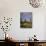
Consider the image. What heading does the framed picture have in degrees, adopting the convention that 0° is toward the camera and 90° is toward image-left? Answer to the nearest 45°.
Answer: approximately 0°
